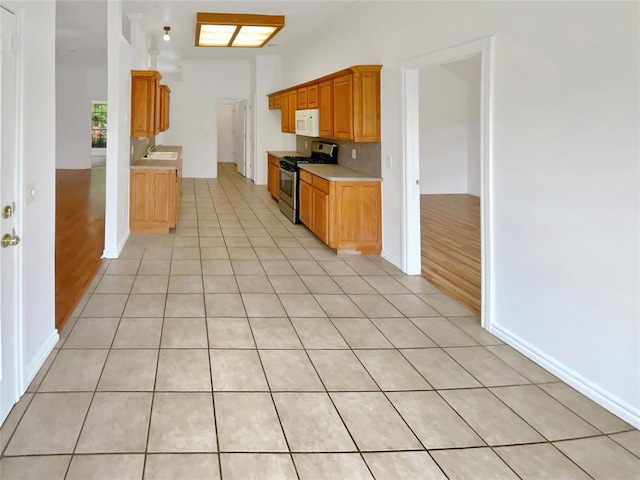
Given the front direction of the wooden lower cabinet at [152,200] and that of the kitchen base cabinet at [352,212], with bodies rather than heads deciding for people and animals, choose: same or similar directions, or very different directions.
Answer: very different directions

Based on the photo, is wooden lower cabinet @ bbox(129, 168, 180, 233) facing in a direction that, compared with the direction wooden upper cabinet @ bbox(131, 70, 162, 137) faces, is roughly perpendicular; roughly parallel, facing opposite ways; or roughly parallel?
roughly parallel

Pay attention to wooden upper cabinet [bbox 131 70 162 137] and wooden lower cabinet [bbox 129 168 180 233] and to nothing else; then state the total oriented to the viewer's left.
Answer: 0

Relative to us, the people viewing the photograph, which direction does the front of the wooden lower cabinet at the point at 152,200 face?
facing to the right of the viewer

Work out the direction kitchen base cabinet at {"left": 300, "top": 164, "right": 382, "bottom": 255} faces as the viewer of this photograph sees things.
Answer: facing to the left of the viewer

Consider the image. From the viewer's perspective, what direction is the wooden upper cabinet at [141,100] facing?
to the viewer's right
